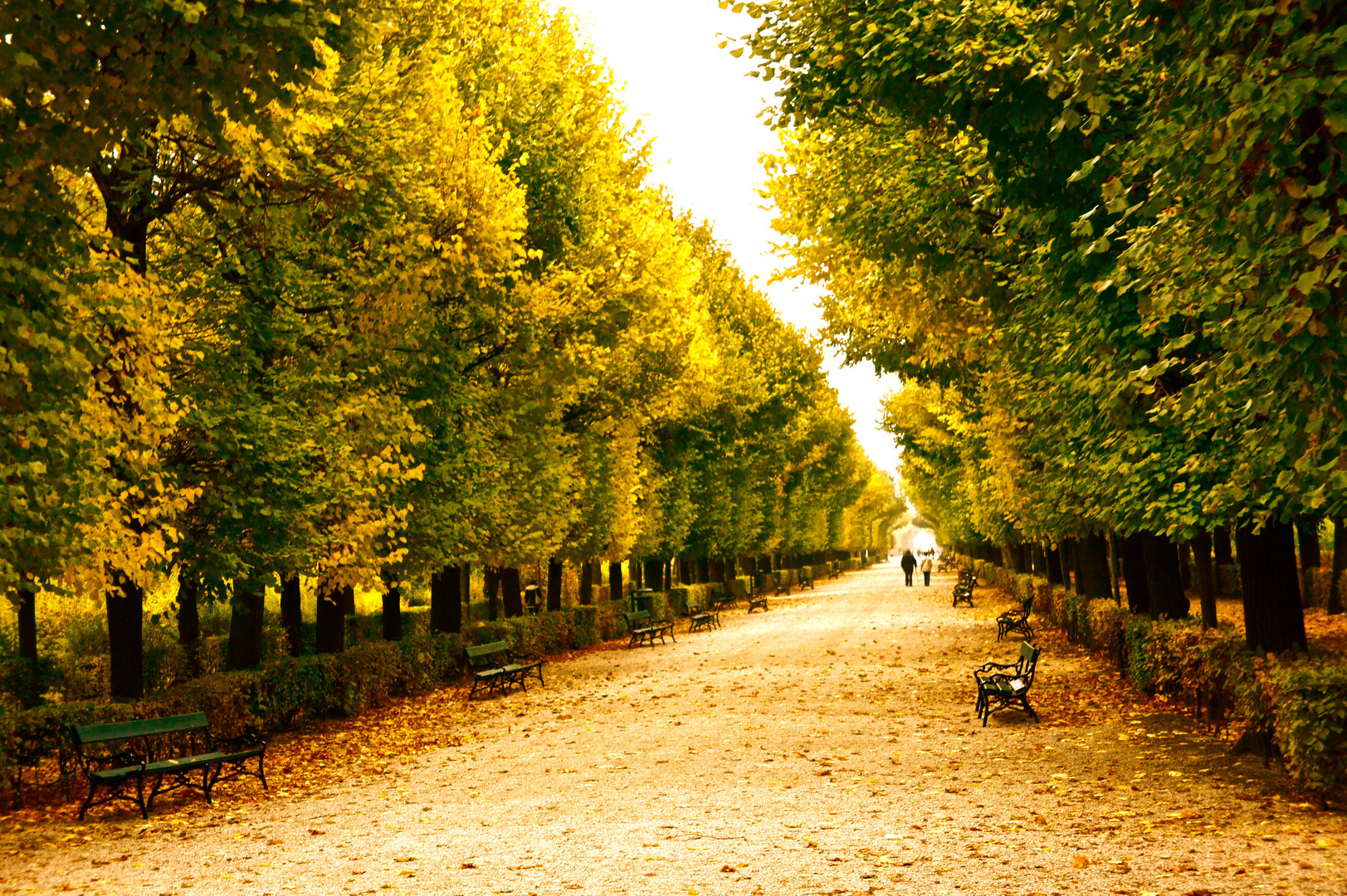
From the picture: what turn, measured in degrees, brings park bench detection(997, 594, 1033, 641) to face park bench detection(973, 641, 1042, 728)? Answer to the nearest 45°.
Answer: approximately 90° to its left

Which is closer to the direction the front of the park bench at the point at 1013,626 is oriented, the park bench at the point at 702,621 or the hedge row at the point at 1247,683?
the park bench

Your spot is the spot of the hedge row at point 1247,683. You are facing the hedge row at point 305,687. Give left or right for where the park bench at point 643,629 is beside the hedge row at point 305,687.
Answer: right

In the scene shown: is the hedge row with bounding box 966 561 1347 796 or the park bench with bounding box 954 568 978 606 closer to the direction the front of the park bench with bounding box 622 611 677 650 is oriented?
the hedge row

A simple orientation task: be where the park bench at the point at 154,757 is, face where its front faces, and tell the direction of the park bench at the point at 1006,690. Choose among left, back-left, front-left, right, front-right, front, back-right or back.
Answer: front-left

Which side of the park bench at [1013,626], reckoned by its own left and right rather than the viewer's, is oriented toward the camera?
left

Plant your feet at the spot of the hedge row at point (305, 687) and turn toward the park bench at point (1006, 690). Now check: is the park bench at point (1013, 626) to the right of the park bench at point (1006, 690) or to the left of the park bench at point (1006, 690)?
left

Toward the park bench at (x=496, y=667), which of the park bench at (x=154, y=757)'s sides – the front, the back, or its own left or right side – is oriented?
left

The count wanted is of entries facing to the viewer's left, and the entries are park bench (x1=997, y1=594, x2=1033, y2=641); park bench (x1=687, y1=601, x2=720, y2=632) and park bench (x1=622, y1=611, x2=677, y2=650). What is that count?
1
